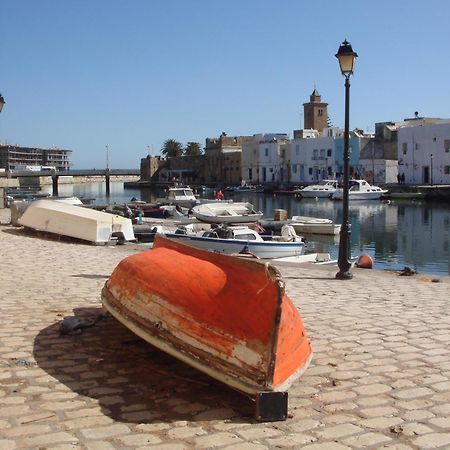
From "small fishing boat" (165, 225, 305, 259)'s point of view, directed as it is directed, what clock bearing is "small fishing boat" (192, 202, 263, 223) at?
"small fishing boat" (192, 202, 263, 223) is roughly at 3 o'clock from "small fishing boat" (165, 225, 305, 259).

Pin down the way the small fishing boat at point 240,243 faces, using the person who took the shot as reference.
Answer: facing to the left of the viewer

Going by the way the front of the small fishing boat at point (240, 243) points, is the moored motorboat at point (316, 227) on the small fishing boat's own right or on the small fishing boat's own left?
on the small fishing boat's own right
